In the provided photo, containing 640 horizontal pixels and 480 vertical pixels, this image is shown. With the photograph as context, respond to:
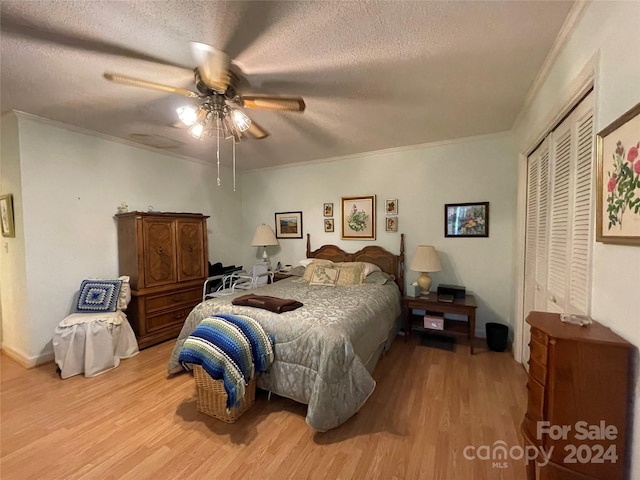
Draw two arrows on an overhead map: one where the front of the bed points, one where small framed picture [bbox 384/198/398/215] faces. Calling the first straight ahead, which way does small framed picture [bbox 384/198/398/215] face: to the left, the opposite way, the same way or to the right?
the same way

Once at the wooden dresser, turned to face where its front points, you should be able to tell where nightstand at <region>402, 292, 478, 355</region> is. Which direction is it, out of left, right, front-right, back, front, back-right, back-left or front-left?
front-right

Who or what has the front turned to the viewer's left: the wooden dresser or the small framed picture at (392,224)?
the wooden dresser

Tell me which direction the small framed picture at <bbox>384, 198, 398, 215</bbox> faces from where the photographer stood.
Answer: facing the viewer

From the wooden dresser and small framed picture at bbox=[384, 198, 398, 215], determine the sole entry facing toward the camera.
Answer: the small framed picture

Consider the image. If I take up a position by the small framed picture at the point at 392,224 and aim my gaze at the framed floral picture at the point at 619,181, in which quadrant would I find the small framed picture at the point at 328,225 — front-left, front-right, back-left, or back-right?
back-right

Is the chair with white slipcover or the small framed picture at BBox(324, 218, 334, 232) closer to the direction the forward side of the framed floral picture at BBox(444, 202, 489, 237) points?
the chair with white slipcover

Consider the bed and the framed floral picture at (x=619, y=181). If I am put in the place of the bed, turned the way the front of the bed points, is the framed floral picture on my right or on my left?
on my left

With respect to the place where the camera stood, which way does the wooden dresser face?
facing to the left of the viewer

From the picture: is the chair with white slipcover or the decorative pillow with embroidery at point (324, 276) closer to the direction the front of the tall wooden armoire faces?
the decorative pillow with embroidery

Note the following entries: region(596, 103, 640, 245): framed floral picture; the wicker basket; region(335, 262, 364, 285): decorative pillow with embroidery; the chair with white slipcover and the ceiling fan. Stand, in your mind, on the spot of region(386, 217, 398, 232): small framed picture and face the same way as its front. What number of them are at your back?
0

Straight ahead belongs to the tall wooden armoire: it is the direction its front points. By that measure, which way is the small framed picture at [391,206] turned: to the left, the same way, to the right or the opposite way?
to the right

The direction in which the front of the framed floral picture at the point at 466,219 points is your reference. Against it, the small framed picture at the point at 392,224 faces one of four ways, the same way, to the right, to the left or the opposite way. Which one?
the same way

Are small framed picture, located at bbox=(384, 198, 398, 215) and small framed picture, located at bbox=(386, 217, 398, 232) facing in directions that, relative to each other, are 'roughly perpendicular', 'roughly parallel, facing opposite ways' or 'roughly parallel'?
roughly parallel

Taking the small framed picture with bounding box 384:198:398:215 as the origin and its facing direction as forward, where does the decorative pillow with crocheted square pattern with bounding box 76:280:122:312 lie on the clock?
The decorative pillow with crocheted square pattern is roughly at 2 o'clock from the small framed picture.

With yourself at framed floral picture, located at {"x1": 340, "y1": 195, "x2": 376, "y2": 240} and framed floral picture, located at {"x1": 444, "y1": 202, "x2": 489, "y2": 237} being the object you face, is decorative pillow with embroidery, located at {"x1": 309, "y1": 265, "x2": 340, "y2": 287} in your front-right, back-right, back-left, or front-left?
back-right

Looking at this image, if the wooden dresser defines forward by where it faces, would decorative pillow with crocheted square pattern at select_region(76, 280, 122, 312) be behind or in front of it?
in front

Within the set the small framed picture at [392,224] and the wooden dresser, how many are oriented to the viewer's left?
1

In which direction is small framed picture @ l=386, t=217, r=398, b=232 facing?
toward the camera

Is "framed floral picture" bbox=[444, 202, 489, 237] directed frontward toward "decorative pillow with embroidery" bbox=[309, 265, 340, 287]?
no

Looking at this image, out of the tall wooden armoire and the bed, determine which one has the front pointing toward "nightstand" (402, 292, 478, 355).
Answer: the tall wooden armoire
